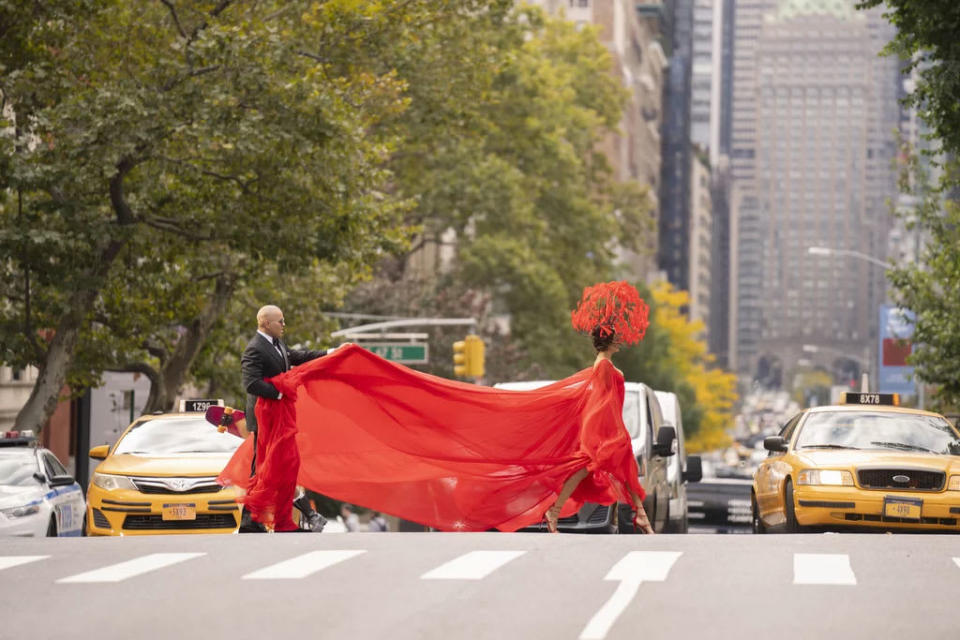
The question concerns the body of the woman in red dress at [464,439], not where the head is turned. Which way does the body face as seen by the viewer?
to the viewer's right

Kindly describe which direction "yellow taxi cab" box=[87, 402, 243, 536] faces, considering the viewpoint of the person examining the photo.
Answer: facing the viewer

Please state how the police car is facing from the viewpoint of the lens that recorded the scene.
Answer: facing the viewer and to the left of the viewer

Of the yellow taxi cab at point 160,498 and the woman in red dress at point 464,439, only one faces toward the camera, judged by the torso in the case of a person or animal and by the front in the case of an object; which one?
the yellow taxi cab

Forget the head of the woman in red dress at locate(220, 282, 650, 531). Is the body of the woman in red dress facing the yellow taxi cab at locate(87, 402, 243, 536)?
no

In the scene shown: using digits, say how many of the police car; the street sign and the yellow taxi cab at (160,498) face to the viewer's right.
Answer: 0

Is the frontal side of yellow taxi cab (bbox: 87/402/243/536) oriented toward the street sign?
no

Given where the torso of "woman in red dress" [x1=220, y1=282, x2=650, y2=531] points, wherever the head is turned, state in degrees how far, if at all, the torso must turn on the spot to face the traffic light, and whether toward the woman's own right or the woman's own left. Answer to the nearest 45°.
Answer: approximately 90° to the woman's own left

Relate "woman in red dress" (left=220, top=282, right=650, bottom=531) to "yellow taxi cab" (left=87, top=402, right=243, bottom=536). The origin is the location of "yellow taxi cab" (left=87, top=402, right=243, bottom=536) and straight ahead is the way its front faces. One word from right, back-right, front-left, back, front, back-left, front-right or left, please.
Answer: front-left

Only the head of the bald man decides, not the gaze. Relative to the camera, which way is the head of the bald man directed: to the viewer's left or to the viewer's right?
to the viewer's right

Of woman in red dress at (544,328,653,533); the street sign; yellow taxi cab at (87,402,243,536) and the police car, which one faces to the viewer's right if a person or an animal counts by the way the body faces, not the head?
the woman in red dress

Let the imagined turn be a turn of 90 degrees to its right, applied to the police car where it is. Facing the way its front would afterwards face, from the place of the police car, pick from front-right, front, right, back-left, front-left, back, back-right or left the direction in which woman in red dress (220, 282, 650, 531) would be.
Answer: back

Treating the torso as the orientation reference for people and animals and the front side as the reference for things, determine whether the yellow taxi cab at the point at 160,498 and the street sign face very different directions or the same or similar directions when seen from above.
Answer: same or similar directions

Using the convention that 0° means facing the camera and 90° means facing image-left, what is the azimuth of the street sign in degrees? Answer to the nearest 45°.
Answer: approximately 0°
